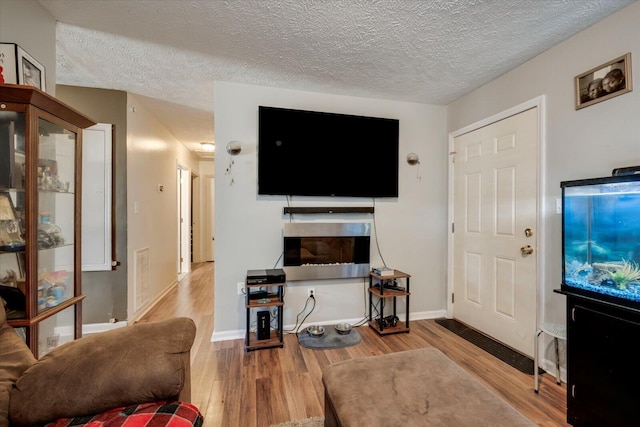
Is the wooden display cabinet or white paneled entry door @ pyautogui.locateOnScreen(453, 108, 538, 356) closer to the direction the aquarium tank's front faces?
the wooden display cabinet

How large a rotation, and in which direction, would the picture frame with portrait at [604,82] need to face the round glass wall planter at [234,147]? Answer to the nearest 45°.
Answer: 0° — it already faces it

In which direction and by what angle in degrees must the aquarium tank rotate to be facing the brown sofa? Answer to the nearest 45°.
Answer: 0° — it already faces it

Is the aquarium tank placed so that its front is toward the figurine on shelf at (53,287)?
yes

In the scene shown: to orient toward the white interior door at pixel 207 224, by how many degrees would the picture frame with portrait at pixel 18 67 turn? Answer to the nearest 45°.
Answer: approximately 90° to its left

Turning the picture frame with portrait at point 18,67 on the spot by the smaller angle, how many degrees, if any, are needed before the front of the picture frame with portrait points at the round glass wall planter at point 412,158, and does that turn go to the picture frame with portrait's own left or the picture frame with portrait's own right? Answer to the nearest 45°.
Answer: approximately 45° to the picture frame with portrait's own left

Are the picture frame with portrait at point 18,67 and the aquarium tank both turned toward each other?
yes

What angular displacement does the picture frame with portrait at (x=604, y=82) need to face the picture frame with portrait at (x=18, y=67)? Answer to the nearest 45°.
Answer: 0° — it already faces it
